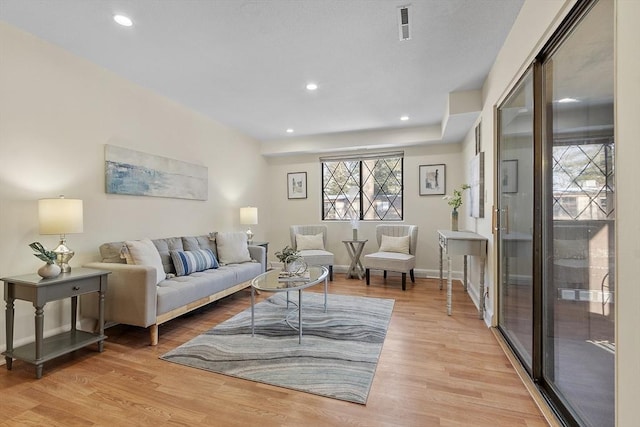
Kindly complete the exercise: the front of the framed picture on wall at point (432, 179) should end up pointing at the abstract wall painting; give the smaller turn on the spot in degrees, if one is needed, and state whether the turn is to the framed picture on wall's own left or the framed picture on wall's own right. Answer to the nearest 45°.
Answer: approximately 45° to the framed picture on wall's own right

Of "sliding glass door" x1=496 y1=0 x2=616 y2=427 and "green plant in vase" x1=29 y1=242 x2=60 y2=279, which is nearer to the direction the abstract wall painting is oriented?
the sliding glass door

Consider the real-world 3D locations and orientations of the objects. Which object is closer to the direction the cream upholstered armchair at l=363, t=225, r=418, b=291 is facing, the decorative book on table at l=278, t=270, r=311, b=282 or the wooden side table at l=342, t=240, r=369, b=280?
the decorative book on table

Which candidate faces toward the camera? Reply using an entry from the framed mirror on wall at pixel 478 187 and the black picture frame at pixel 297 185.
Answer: the black picture frame

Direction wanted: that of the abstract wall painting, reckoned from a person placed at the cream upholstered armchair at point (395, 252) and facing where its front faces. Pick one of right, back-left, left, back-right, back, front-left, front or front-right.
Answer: front

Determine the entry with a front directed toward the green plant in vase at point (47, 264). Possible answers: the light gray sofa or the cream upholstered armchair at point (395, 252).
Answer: the cream upholstered armchair

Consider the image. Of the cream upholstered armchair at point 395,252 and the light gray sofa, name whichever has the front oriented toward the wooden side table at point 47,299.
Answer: the cream upholstered armchair

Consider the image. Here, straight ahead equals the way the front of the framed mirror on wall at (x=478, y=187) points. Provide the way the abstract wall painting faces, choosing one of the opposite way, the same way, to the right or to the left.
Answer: the opposite way

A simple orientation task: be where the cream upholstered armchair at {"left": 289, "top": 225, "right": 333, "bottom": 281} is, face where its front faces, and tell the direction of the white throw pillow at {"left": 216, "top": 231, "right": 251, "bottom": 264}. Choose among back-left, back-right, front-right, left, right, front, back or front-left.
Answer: right

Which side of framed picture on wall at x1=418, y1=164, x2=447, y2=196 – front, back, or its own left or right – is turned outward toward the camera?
front

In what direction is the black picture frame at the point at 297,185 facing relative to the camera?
toward the camera

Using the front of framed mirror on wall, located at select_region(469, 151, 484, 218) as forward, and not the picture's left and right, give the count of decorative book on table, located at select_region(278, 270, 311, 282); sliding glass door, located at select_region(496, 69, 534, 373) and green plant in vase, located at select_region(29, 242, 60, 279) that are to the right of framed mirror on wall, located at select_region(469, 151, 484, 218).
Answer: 0

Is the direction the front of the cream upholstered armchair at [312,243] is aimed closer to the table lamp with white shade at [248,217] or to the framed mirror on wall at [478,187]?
the framed mirror on wall

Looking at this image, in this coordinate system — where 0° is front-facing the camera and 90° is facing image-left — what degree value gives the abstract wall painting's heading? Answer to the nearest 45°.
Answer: approximately 315°

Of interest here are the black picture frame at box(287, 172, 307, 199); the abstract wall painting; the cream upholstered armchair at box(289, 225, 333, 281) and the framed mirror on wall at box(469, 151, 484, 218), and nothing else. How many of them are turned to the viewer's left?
1

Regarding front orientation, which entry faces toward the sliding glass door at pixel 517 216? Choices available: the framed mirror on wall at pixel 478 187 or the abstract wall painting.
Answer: the abstract wall painting

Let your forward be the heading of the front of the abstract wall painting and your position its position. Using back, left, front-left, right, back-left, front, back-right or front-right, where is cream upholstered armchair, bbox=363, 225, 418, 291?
front-left

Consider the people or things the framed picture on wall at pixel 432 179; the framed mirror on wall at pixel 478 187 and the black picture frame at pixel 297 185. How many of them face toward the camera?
2

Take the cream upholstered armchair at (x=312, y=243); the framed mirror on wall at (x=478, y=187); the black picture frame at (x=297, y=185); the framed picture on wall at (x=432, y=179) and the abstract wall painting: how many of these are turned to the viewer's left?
1

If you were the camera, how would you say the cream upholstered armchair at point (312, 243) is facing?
facing the viewer and to the right of the viewer
